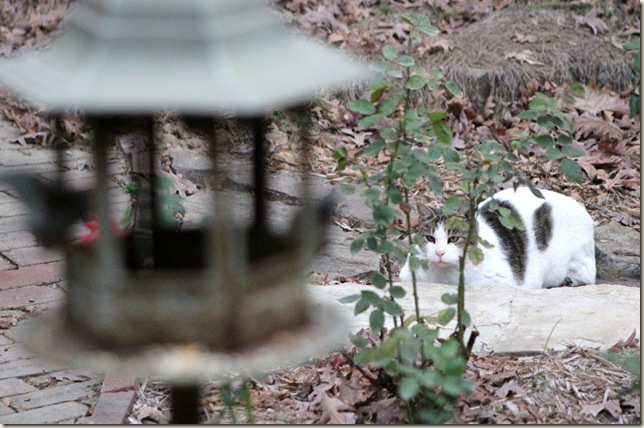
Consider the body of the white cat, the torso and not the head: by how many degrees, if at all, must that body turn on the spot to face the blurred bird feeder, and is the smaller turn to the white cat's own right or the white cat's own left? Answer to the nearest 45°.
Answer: approximately 90° to the white cat's own left

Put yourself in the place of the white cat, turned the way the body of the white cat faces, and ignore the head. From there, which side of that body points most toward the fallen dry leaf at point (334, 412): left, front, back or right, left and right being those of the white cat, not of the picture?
left

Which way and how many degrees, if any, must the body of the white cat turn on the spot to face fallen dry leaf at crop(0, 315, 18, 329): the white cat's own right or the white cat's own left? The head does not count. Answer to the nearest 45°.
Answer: approximately 45° to the white cat's own left

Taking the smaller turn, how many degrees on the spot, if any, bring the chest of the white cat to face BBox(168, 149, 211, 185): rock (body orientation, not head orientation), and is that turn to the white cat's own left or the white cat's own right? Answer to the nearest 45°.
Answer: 0° — it already faces it

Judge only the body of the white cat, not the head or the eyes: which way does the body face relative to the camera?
to the viewer's left

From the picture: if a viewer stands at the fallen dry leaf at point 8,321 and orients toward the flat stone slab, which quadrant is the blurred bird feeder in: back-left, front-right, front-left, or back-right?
front-right

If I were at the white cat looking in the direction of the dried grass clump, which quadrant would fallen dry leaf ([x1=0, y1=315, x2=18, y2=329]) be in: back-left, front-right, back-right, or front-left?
back-left

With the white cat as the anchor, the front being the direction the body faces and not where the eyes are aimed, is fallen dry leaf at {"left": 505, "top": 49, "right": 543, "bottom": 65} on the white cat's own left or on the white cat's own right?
on the white cat's own right

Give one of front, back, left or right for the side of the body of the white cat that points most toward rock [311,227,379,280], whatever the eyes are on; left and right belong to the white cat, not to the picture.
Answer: front

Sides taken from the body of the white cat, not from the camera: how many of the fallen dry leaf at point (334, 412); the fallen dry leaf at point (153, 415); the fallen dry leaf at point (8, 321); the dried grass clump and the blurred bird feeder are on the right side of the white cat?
1

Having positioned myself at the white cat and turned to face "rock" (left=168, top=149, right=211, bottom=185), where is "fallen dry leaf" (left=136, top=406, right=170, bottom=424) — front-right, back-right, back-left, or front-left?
front-left

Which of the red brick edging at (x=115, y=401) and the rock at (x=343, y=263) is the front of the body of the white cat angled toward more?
the rock

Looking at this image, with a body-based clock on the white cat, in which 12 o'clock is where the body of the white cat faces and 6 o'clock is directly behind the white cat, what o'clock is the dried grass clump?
The dried grass clump is roughly at 3 o'clock from the white cat.

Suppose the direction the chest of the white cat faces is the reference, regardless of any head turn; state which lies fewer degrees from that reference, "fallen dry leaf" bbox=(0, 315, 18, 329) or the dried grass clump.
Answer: the fallen dry leaf

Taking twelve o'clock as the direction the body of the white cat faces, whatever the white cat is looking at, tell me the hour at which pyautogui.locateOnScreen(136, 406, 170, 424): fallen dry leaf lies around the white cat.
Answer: The fallen dry leaf is roughly at 10 o'clock from the white cat.
